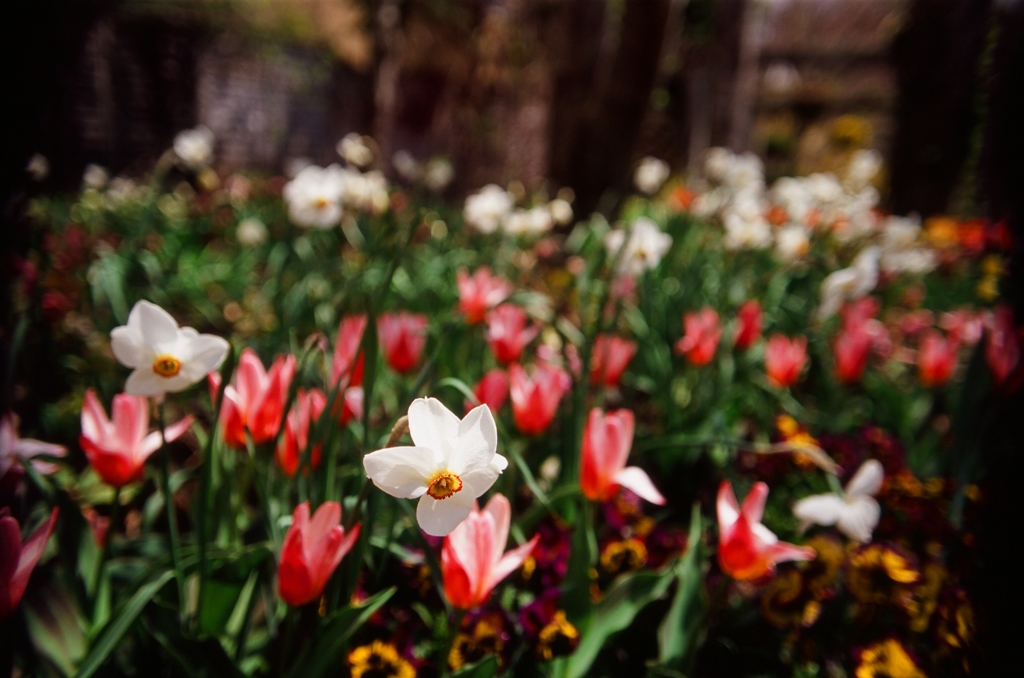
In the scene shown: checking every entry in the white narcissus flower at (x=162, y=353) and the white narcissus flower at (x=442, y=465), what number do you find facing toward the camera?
2

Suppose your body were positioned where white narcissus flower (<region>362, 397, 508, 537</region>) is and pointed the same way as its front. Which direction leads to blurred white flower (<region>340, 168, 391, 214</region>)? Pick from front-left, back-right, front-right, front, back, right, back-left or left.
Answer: back

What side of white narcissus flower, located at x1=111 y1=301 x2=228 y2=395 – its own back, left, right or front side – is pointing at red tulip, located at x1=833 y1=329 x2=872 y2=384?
left

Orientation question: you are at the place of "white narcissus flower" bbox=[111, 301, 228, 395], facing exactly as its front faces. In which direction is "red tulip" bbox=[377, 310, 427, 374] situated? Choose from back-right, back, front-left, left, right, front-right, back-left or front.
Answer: back-left

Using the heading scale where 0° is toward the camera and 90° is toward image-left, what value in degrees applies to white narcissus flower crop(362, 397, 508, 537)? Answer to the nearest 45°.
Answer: approximately 0°

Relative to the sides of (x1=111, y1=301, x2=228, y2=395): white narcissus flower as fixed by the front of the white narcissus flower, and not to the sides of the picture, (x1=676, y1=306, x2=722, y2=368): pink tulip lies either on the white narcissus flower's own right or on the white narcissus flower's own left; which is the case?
on the white narcissus flower's own left

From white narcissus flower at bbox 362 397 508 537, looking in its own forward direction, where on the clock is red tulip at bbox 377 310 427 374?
The red tulip is roughly at 6 o'clock from the white narcissus flower.
